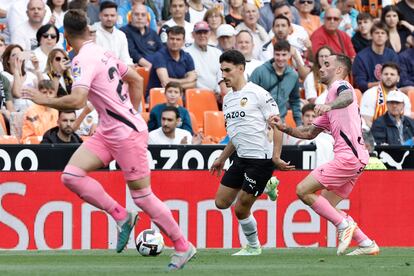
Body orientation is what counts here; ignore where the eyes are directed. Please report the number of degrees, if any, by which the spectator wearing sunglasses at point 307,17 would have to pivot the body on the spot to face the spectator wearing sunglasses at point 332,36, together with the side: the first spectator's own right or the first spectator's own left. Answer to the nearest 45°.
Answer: approximately 45° to the first spectator's own left

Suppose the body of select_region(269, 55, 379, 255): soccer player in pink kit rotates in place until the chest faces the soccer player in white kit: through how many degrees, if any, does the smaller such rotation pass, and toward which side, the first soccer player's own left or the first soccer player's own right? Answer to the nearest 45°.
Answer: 0° — they already face them

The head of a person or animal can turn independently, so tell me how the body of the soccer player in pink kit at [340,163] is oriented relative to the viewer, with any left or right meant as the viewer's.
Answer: facing to the left of the viewer

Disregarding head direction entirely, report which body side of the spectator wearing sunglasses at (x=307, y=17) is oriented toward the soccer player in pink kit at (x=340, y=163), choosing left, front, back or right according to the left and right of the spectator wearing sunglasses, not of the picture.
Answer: front

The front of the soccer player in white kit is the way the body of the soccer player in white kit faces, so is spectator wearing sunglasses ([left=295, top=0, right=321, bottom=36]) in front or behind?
behind

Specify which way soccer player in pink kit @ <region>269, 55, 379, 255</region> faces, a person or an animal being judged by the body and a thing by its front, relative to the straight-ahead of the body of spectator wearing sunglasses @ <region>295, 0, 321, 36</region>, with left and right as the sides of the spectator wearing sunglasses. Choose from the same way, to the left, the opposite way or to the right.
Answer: to the right

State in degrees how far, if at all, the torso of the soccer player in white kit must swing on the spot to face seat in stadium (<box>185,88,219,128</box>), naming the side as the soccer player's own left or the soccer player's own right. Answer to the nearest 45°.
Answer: approximately 135° to the soccer player's own right

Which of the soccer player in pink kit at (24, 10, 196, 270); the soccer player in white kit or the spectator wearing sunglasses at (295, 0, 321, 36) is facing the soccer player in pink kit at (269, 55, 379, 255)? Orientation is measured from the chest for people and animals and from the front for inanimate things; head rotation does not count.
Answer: the spectator wearing sunglasses

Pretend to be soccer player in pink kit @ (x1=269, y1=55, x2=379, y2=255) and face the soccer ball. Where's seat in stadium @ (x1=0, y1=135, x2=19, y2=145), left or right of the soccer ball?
right

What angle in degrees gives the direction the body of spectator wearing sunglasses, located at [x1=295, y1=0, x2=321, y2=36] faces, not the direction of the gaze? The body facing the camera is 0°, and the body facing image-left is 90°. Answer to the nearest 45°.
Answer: approximately 0°

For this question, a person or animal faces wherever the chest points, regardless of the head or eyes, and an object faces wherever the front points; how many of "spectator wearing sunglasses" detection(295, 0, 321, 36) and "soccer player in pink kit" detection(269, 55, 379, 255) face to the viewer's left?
1

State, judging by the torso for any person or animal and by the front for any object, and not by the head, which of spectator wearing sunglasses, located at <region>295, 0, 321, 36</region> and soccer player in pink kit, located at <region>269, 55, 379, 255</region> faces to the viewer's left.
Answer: the soccer player in pink kit
